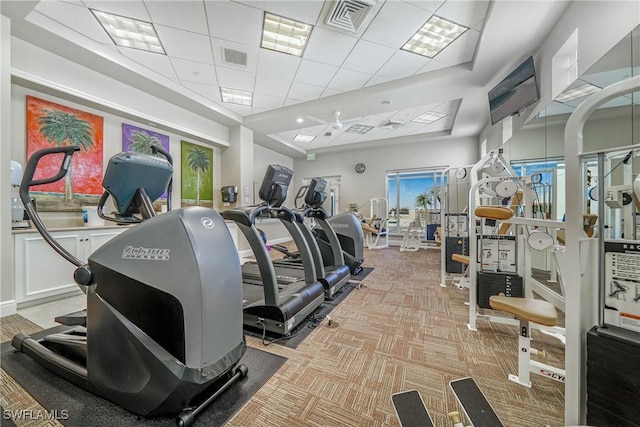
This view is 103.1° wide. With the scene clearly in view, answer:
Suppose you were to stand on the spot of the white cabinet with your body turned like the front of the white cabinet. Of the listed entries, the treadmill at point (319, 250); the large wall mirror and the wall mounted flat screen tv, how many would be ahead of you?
3

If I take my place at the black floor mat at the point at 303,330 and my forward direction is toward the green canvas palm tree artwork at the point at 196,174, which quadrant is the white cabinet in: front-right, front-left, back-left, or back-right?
front-left

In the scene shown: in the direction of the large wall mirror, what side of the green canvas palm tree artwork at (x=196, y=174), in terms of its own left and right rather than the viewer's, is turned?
front

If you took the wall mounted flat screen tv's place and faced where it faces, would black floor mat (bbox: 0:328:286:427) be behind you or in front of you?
in front

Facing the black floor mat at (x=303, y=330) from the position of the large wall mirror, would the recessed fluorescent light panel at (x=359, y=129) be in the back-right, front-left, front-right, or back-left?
front-right

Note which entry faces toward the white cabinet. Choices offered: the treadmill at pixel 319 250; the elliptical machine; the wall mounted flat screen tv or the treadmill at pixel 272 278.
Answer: the wall mounted flat screen tv

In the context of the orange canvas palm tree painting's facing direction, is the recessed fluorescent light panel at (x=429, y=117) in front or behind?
in front

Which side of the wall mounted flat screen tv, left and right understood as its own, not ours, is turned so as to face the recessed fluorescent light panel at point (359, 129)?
right

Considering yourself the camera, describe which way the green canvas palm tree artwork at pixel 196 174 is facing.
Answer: facing the viewer and to the right of the viewer

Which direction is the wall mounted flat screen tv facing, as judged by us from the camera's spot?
facing the viewer and to the left of the viewer

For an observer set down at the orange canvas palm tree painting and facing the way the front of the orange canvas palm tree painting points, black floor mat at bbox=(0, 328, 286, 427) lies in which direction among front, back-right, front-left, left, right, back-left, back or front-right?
front-right

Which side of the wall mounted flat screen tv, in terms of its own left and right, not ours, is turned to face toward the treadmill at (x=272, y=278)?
front

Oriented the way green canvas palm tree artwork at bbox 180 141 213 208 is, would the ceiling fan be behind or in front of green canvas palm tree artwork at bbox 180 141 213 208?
in front
